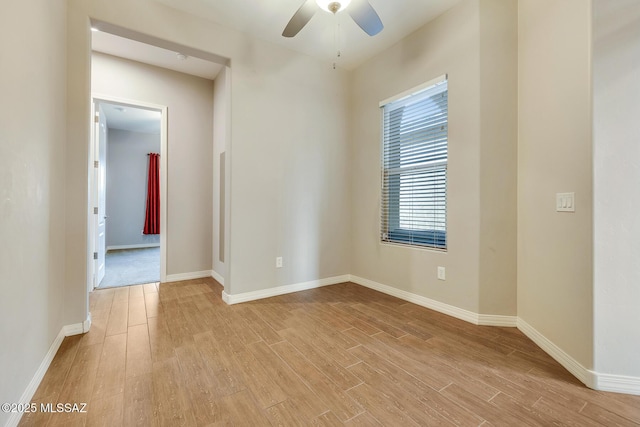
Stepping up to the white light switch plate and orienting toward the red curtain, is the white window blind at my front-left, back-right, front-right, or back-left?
front-right

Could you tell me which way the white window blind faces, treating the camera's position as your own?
facing the viewer and to the left of the viewer

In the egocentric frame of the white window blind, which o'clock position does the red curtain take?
The red curtain is roughly at 2 o'clock from the white window blind.

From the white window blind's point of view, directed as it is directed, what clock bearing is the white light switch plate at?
The white light switch plate is roughly at 9 o'clock from the white window blind.
